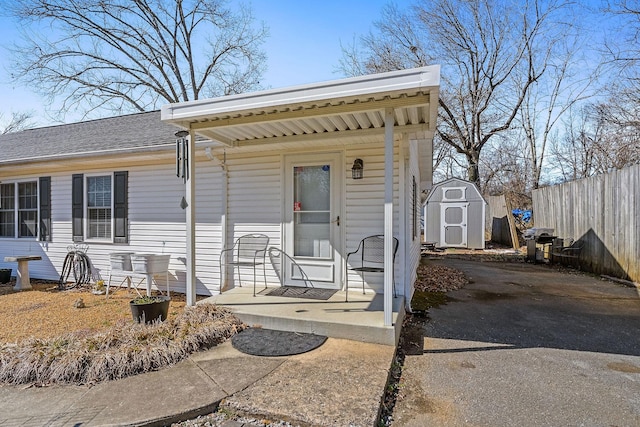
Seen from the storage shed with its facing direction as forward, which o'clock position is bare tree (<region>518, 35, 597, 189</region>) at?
The bare tree is roughly at 7 o'clock from the storage shed.

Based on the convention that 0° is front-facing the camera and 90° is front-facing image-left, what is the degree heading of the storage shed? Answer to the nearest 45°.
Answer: approximately 0°

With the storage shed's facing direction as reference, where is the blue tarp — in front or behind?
behind

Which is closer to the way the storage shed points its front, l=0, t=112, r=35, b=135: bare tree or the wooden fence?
the wooden fence

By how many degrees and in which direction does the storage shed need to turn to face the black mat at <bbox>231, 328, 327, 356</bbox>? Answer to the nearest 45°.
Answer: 0° — it already faces it

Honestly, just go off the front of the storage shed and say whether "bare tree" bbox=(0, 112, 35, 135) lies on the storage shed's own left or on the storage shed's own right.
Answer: on the storage shed's own right
